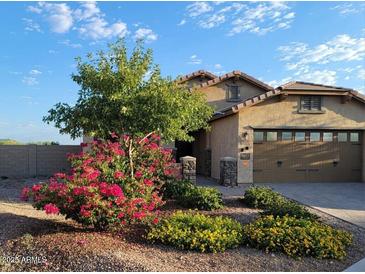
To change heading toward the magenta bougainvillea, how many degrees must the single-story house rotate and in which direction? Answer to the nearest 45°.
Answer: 0° — it already faces it

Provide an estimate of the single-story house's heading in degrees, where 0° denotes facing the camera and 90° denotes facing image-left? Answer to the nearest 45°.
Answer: approximately 0°

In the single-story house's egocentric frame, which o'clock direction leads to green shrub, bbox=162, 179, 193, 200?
The green shrub is roughly at 1 o'clock from the single-story house.

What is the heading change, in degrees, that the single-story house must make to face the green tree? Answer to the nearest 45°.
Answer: approximately 45° to its right

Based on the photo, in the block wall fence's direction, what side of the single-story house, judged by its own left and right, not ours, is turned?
right

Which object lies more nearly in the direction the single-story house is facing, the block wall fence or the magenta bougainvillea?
the magenta bougainvillea

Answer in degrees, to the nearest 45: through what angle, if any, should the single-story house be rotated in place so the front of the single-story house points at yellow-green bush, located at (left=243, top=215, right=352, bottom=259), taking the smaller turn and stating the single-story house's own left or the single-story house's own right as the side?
0° — it already faces it

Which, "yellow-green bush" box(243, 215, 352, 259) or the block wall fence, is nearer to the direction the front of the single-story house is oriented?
the yellow-green bush
